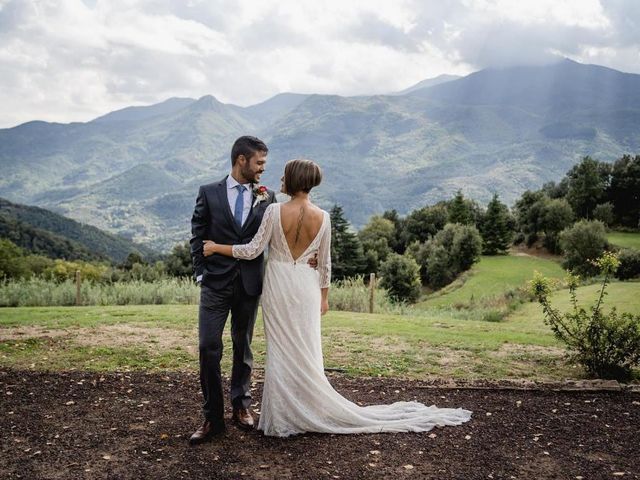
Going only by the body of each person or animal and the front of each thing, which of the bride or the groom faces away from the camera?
the bride

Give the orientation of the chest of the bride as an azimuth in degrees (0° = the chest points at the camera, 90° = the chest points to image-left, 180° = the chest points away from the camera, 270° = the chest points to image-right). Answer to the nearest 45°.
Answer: approximately 180°

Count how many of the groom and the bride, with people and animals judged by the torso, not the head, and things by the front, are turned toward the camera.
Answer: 1

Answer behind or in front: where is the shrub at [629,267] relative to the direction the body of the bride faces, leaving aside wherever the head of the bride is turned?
in front

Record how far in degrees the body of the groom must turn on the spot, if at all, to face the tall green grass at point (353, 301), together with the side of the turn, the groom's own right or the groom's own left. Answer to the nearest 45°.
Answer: approximately 180°

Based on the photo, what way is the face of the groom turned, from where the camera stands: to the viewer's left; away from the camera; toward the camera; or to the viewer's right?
to the viewer's right

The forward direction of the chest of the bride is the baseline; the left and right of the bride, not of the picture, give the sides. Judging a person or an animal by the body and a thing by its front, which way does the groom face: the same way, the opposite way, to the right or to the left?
the opposite way

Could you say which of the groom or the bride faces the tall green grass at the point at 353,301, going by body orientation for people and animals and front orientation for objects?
the bride

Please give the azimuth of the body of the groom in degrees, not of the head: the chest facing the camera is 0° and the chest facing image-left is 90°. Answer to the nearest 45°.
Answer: approximately 0°
